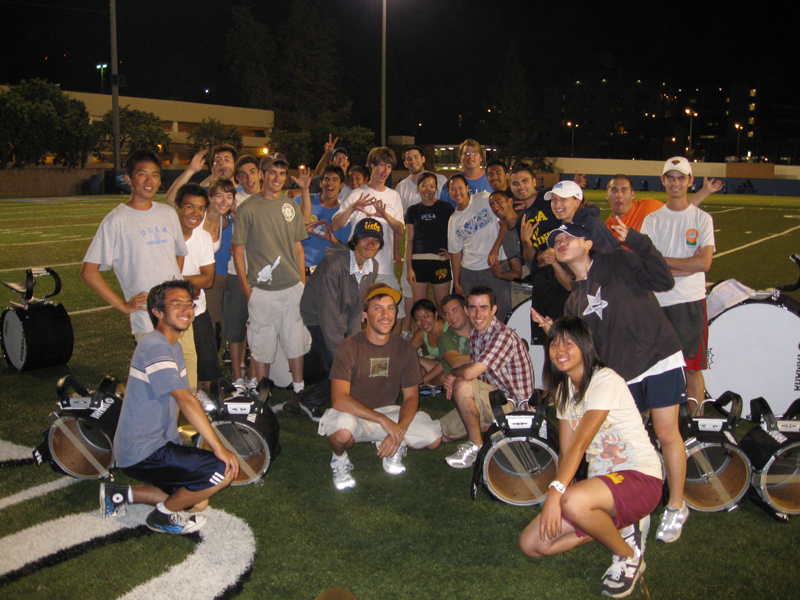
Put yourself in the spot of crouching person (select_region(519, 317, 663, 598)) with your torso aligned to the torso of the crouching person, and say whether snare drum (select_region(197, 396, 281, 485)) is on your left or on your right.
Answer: on your right

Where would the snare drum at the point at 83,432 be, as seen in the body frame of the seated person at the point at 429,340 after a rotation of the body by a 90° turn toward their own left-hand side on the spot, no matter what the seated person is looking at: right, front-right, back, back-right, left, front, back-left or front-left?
back-right

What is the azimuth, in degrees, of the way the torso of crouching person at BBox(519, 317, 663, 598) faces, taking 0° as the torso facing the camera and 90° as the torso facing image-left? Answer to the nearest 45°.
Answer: approximately 45°

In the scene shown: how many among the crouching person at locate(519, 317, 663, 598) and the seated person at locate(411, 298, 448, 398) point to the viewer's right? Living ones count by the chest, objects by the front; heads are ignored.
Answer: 0

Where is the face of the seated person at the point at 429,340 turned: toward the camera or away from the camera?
toward the camera

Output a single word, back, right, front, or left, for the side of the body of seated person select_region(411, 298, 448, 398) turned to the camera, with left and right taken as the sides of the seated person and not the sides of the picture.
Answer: front

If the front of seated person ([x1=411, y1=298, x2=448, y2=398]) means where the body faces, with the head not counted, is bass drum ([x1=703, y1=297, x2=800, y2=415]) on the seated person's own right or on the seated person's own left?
on the seated person's own left

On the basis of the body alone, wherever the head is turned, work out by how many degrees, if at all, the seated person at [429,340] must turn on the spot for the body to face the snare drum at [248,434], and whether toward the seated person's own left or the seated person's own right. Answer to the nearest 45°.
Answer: approximately 45° to the seated person's own right

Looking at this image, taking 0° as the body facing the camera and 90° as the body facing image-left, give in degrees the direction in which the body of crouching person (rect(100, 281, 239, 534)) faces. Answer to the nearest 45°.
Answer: approximately 270°
